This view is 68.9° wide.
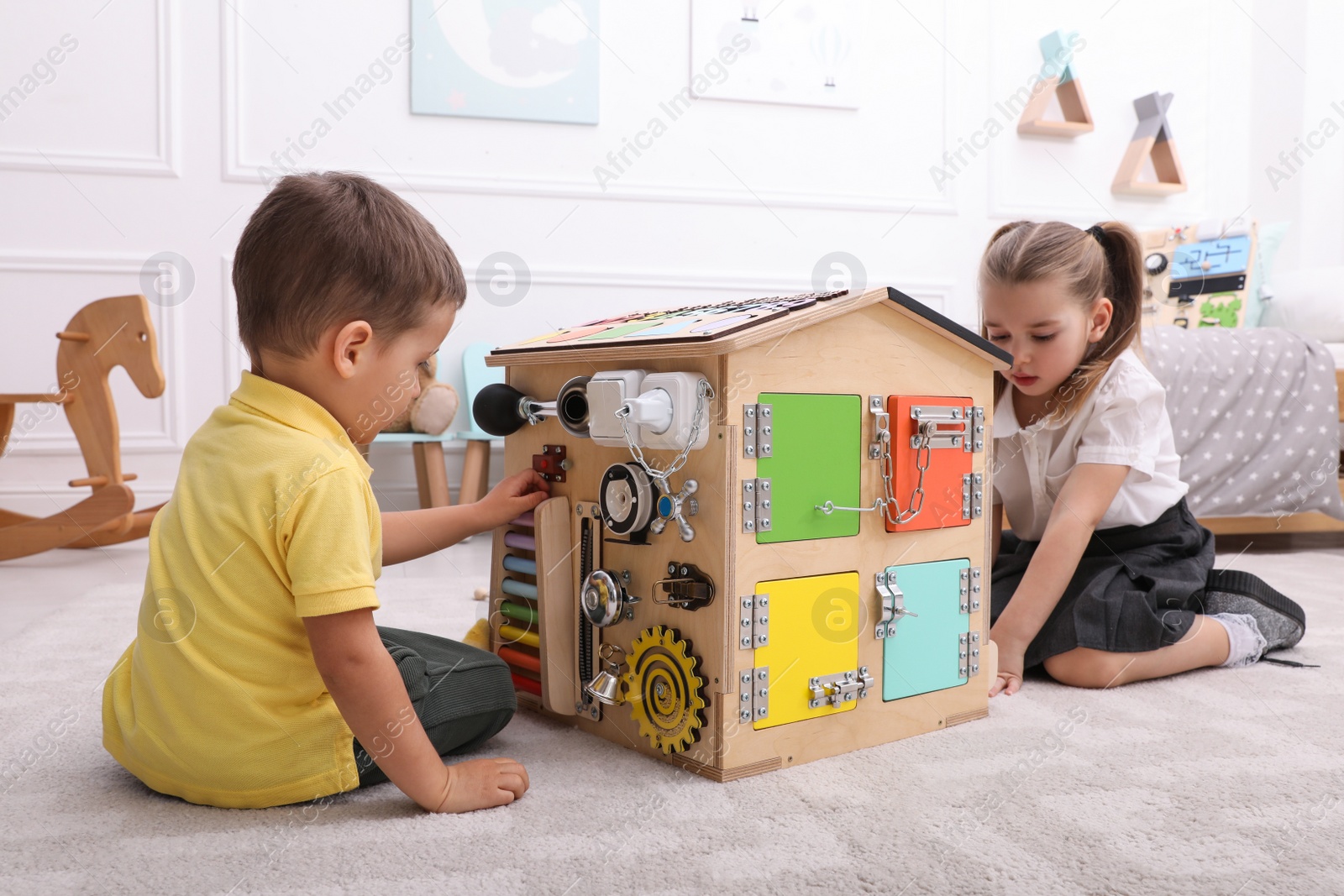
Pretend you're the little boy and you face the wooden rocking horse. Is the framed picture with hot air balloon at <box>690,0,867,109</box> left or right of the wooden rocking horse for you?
right

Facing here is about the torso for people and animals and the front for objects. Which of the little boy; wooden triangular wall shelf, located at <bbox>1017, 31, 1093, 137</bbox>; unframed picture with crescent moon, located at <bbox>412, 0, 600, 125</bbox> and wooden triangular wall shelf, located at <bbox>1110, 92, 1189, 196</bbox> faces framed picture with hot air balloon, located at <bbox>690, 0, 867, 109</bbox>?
the little boy

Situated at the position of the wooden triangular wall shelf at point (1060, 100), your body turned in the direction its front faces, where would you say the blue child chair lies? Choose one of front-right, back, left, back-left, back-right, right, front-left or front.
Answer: right

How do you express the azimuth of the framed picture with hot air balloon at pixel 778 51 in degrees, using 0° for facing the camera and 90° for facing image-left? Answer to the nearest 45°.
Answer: approximately 0°

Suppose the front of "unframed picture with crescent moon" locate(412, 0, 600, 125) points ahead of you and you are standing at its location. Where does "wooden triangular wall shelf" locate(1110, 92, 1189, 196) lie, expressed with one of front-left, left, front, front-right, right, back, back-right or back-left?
left

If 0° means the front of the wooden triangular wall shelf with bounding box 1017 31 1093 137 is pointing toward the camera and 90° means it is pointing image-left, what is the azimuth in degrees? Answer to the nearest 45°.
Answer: approximately 315°

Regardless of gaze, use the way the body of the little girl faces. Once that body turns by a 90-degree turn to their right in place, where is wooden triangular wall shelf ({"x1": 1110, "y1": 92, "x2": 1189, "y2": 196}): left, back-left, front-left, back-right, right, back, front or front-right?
front-right

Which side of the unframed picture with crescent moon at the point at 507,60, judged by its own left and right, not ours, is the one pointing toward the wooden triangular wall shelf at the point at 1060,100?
left

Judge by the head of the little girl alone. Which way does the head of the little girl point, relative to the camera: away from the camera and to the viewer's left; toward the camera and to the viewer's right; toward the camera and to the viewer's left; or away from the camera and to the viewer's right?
toward the camera and to the viewer's left

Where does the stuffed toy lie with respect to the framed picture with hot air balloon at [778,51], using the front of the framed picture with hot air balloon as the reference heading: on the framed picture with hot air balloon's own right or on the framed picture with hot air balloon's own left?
on the framed picture with hot air balloon's own right

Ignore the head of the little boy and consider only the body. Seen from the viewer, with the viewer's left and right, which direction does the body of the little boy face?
facing away from the viewer and to the right of the viewer

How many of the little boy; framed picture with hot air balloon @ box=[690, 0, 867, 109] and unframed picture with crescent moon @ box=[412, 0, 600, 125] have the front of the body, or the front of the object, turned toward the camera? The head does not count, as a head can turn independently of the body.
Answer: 2

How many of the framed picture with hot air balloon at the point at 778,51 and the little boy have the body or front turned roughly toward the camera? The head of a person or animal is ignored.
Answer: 1

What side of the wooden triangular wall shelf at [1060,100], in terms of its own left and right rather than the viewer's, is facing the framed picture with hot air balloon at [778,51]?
right

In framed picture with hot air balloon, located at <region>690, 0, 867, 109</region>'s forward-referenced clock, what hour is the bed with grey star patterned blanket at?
The bed with grey star patterned blanket is roughly at 10 o'clock from the framed picture with hot air balloon.
